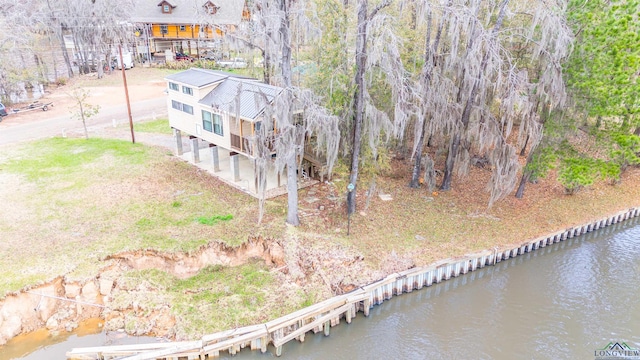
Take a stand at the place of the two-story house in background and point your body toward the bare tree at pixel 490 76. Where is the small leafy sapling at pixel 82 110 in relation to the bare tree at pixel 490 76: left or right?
right

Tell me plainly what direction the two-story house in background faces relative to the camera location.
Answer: facing the viewer

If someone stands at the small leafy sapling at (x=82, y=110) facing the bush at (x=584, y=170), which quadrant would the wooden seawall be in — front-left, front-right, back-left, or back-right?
front-right

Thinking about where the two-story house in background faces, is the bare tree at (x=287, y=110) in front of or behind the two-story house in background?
in front

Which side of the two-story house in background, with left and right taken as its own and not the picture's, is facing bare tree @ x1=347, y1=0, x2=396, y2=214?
front

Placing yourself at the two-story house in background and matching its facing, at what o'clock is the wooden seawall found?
The wooden seawall is roughly at 12 o'clock from the two-story house in background.

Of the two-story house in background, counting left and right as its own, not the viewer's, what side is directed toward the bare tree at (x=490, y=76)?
front

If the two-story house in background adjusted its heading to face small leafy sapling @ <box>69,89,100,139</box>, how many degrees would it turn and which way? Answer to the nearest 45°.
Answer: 0° — it already faces it
